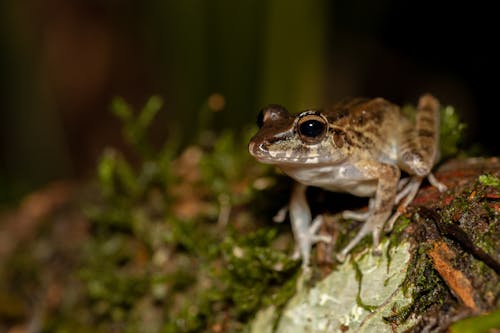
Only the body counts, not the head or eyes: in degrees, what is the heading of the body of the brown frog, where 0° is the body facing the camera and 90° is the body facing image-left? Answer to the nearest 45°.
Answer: approximately 45°
